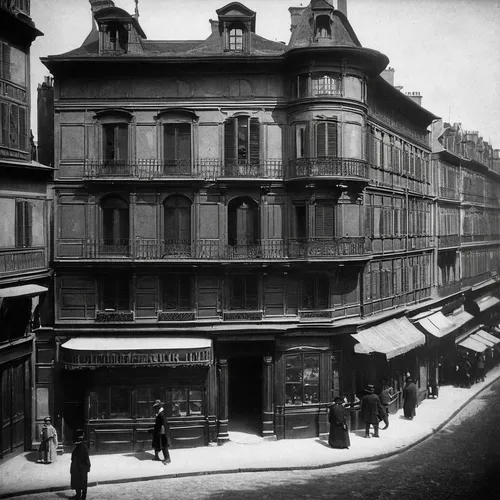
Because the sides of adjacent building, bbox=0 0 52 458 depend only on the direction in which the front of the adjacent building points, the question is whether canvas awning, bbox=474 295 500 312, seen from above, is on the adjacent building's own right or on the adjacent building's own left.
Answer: on the adjacent building's own left

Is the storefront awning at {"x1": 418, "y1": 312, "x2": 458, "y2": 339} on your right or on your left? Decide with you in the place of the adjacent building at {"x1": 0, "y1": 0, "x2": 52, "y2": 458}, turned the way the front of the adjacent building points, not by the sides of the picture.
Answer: on your left

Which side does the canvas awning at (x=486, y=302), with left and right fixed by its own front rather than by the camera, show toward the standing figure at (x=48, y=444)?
right

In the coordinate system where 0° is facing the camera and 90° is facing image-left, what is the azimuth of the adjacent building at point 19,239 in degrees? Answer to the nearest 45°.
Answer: approximately 315°

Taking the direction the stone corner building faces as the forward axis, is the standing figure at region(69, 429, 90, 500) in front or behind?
in front

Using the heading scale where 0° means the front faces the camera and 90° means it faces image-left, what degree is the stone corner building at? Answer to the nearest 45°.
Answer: approximately 0°

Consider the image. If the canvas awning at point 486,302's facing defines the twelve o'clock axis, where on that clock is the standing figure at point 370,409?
The standing figure is roughly at 2 o'clock from the canvas awning.

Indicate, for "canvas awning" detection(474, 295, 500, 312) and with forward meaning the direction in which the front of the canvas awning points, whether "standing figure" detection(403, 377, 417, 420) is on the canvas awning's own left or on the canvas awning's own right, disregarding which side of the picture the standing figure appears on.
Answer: on the canvas awning's own right
